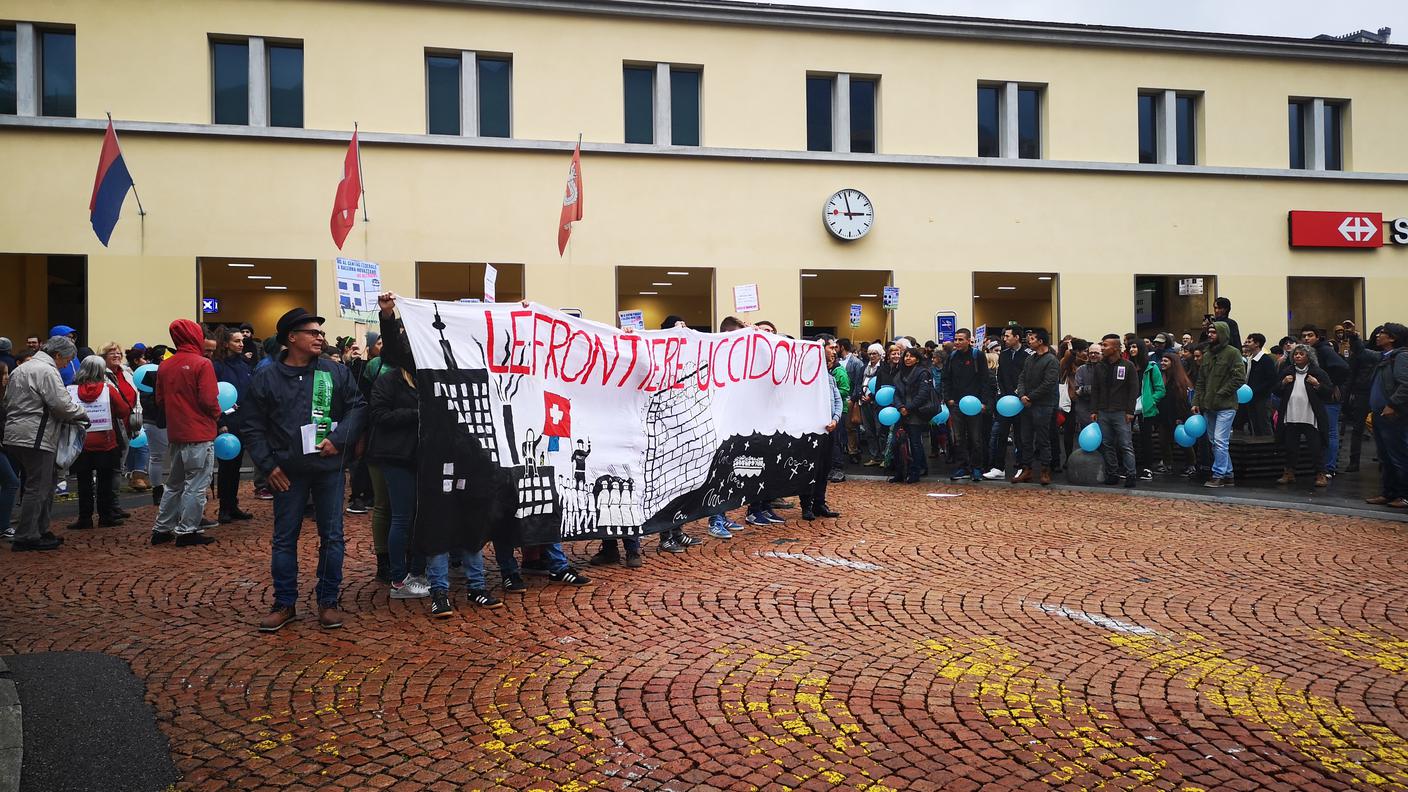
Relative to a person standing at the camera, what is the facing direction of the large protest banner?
facing the viewer and to the right of the viewer

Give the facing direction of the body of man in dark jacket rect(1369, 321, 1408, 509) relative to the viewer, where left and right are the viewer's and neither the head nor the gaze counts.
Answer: facing to the left of the viewer

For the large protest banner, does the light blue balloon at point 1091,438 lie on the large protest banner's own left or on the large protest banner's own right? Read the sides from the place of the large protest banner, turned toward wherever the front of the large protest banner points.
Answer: on the large protest banner's own left

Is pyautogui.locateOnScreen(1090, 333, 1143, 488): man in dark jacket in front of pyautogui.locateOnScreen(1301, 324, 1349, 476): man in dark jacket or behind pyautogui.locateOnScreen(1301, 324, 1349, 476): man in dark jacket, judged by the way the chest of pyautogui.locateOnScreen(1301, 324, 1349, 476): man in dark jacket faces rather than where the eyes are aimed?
in front

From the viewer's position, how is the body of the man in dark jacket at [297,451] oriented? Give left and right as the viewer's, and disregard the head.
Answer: facing the viewer

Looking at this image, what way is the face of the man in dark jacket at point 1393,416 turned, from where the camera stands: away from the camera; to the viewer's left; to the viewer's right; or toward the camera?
to the viewer's left
